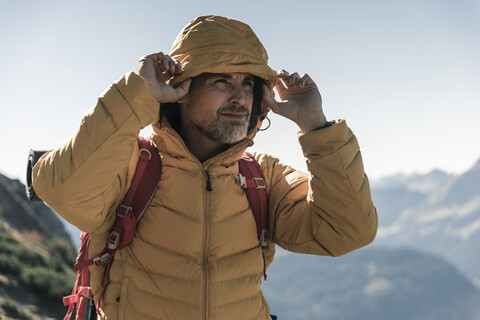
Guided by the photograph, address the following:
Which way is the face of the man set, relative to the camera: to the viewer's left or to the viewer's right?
to the viewer's right

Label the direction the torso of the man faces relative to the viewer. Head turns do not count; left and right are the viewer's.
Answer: facing the viewer and to the right of the viewer
